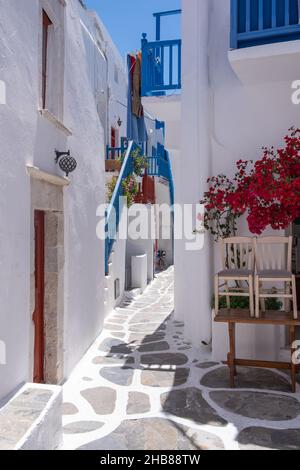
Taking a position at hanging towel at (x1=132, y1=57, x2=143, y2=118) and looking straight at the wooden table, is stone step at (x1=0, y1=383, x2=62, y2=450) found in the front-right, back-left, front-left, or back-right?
front-right

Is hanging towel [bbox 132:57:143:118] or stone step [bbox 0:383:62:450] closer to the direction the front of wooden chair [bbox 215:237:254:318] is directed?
the stone step

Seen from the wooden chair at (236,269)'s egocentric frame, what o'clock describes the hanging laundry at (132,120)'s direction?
The hanging laundry is roughly at 5 o'clock from the wooden chair.

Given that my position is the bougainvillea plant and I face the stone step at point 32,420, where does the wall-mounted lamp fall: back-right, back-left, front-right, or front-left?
front-right

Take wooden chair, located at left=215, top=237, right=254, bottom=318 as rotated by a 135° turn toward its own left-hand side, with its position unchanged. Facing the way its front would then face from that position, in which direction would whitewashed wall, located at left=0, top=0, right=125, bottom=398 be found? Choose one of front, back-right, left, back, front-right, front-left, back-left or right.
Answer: back

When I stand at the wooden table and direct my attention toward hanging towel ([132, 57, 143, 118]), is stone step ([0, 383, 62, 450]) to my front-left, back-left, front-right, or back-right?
back-left

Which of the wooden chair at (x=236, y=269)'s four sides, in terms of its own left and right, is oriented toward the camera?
front

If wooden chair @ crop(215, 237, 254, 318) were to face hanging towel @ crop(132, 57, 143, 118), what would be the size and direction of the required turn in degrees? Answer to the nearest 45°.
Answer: approximately 135° to its right

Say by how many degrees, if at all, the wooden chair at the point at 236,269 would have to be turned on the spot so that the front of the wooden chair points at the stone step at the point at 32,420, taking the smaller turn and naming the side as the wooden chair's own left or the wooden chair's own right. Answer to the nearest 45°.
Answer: approximately 45° to the wooden chair's own right

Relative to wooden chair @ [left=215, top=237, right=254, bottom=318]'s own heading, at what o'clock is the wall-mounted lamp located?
The wall-mounted lamp is roughly at 2 o'clock from the wooden chair.

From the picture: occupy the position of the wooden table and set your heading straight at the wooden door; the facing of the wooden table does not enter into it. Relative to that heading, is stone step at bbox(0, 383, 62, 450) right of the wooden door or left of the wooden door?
left

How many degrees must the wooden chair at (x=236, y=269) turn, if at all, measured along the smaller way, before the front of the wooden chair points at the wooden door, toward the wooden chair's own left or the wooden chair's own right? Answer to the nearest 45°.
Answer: approximately 45° to the wooden chair's own right
